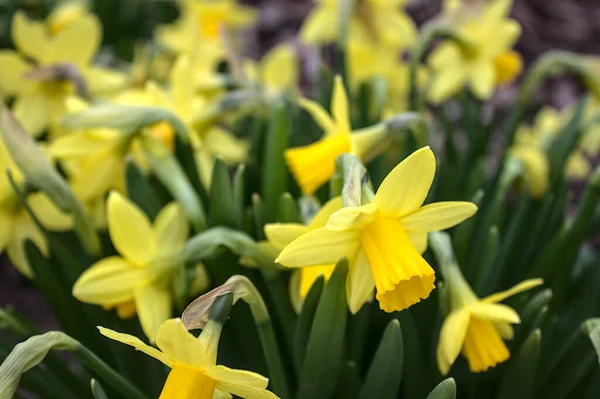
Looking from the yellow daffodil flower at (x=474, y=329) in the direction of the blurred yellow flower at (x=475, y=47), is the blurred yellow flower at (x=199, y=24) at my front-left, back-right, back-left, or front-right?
front-left

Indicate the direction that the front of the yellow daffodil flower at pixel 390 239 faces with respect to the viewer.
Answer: facing the viewer and to the right of the viewer

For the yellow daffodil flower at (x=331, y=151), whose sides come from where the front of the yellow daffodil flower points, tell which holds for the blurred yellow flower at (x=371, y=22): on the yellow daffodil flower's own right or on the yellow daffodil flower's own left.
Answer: on the yellow daffodil flower's own right

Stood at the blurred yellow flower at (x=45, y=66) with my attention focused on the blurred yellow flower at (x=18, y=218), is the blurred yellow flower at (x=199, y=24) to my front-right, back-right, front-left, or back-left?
back-left

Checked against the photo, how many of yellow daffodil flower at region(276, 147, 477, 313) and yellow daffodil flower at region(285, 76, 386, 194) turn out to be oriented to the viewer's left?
1

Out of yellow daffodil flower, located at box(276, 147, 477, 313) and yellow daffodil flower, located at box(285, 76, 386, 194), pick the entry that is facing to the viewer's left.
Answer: yellow daffodil flower, located at box(285, 76, 386, 194)

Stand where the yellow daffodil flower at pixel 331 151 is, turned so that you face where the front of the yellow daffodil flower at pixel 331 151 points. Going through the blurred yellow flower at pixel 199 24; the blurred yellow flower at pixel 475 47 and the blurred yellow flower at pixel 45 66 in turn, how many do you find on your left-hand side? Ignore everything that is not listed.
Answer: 0

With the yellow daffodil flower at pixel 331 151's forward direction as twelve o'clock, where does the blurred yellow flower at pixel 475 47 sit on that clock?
The blurred yellow flower is roughly at 4 o'clock from the yellow daffodil flower.

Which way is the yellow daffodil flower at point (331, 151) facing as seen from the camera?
to the viewer's left

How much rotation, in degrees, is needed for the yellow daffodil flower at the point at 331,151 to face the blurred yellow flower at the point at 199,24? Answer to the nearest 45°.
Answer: approximately 90° to its right
